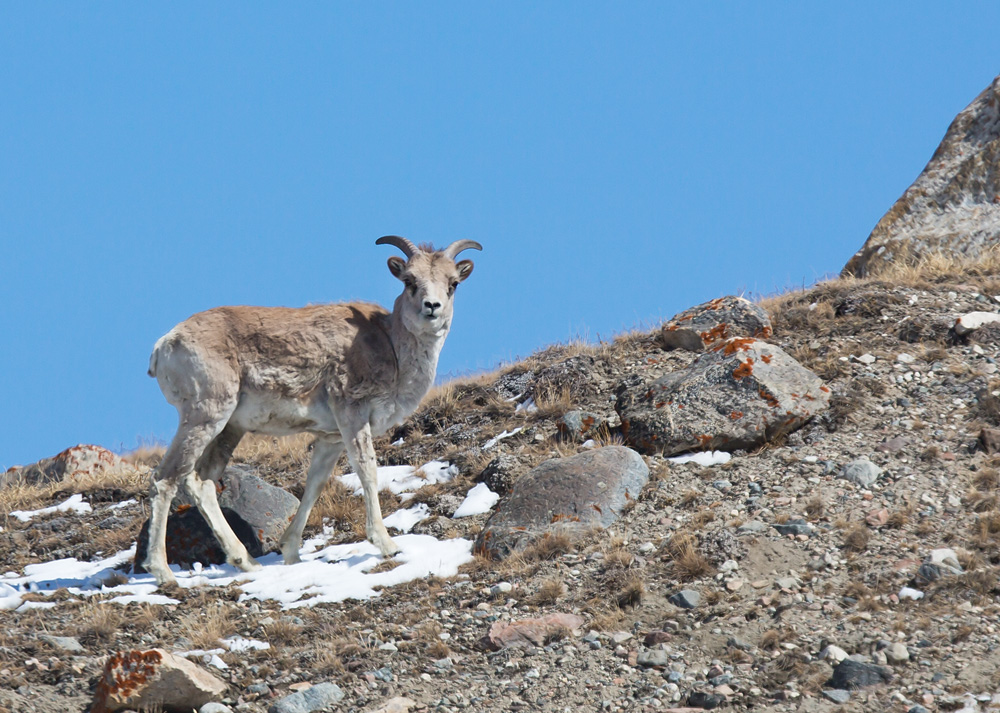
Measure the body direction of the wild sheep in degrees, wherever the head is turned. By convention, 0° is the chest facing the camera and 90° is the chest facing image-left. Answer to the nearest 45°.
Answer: approximately 270°

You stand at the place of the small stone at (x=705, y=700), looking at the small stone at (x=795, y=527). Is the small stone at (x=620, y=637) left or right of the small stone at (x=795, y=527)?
left

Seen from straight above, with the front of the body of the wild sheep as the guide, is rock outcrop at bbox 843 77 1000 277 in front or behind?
in front

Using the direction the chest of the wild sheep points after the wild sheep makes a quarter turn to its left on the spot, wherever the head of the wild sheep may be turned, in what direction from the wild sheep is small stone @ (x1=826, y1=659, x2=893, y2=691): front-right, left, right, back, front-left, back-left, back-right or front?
back-right

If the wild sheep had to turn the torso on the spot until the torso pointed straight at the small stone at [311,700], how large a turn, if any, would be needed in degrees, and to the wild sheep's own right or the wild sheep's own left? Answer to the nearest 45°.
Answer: approximately 90° to the wild sheep's own right

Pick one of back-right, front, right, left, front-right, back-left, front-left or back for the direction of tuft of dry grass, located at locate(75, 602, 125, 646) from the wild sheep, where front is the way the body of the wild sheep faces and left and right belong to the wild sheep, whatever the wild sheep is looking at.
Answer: back-right

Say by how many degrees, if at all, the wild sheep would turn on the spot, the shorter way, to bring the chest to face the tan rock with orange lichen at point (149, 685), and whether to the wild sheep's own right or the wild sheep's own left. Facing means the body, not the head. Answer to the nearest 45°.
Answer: approximately 90° to the wild sheep's own right

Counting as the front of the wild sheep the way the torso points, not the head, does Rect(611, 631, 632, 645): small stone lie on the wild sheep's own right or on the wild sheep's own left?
on the wild sheep's own right

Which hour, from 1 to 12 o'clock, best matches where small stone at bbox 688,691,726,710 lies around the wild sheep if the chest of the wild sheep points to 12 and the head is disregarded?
The small stone is roughly at 2 o'clock from the wild sheep.

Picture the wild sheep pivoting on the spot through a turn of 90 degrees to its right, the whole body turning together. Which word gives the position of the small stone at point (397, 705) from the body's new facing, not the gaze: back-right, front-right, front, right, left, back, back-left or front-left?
front

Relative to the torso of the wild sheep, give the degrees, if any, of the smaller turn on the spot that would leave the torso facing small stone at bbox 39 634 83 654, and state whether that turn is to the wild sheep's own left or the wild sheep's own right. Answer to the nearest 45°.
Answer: approximately 135° to the wild sheep's own right
